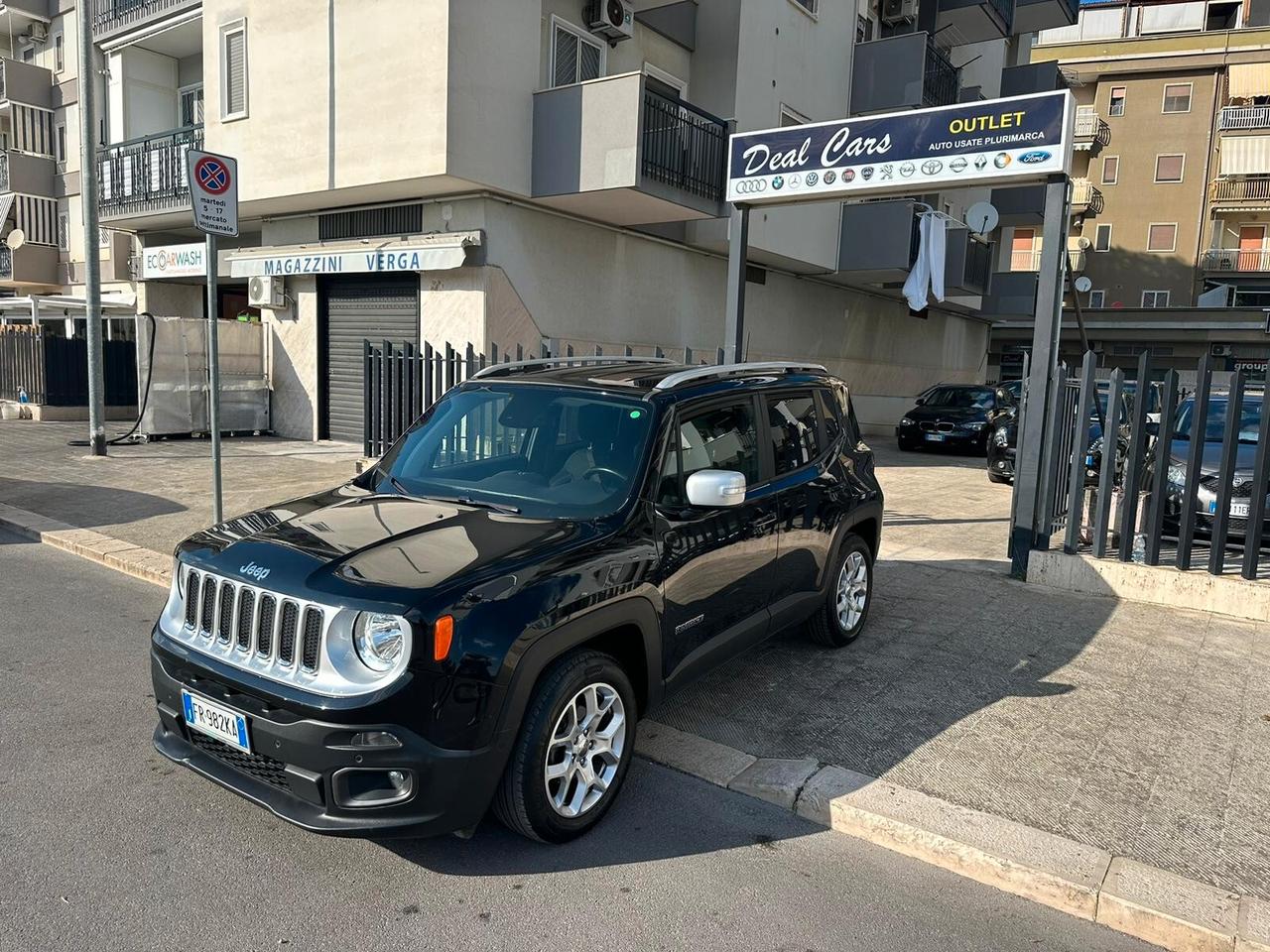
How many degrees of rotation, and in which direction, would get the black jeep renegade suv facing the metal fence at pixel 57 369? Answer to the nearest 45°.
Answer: approximately 90° to its right

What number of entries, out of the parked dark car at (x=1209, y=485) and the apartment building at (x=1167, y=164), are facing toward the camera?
2

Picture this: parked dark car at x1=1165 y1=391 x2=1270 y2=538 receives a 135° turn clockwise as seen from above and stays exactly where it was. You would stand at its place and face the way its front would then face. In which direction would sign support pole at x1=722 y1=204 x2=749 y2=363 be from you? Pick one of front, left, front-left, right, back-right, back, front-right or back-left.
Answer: front-left

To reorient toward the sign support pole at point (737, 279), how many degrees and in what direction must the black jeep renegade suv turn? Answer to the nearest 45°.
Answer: approximately 135° to its right

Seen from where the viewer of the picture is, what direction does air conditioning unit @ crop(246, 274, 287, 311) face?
facing the viewer and to the left of the viewer

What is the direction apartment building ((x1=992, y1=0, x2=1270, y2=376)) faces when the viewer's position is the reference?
facing the viewer

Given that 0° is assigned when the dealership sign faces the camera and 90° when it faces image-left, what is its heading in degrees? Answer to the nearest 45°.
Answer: approximately 45°

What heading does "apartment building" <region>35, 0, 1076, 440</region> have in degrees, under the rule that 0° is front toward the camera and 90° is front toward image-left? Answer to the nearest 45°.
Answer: approximately 45°

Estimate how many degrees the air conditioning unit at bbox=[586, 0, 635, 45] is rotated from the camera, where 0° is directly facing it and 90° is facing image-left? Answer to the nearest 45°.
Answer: approximately 315°

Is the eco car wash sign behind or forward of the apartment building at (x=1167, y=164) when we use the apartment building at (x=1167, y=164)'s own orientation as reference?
forward

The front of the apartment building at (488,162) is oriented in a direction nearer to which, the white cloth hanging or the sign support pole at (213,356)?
the sign support pole

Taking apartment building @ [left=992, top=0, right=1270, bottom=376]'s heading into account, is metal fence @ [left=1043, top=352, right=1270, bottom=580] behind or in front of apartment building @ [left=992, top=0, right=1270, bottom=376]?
in front

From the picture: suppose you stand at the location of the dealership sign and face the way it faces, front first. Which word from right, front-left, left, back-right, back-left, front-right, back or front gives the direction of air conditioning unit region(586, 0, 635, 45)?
right
